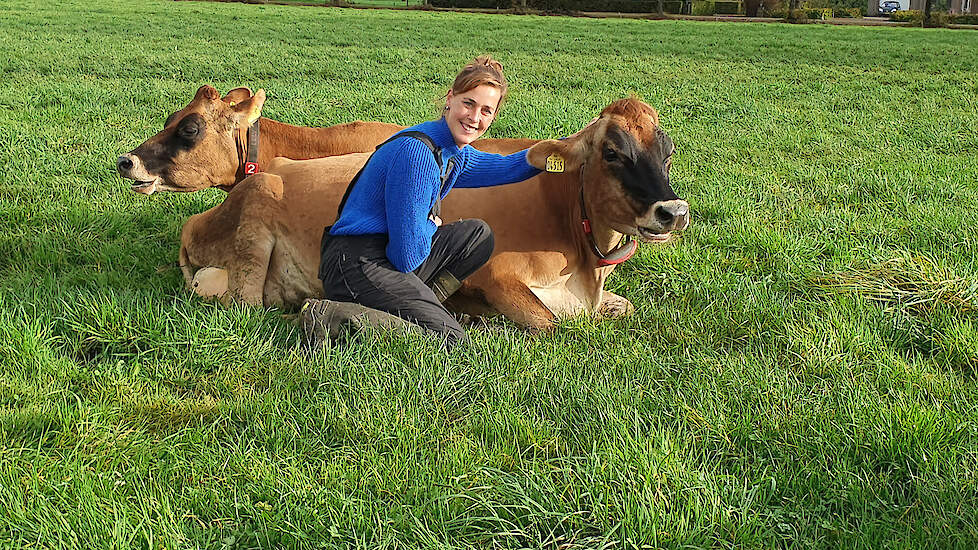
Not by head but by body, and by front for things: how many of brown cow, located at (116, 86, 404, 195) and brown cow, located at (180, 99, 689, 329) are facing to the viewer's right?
1

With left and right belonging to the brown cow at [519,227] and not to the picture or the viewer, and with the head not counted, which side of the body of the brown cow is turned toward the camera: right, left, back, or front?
right

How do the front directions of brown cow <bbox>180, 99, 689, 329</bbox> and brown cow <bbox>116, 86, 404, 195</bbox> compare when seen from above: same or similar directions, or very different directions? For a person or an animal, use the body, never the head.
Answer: very different directions

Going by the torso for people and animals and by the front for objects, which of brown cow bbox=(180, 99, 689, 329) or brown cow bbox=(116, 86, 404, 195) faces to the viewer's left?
brown cow bbox=(116, 86, 404, 195)

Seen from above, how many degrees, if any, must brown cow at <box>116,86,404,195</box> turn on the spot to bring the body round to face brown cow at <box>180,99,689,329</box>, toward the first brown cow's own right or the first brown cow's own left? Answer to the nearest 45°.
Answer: approximately 135° to the first brown cow's own left

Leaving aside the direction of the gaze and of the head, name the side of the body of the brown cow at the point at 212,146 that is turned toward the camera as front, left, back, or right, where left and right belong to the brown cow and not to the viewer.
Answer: left

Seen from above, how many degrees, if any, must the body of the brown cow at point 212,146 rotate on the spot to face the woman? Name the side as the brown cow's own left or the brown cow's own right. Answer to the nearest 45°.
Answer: approximately 135° to the brown cow's own left

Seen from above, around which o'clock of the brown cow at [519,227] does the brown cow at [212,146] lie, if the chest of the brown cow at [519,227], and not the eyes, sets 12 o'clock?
the brown cow at [212,146] is roughly at 7 o'clock from the brown cow at [519,227].
